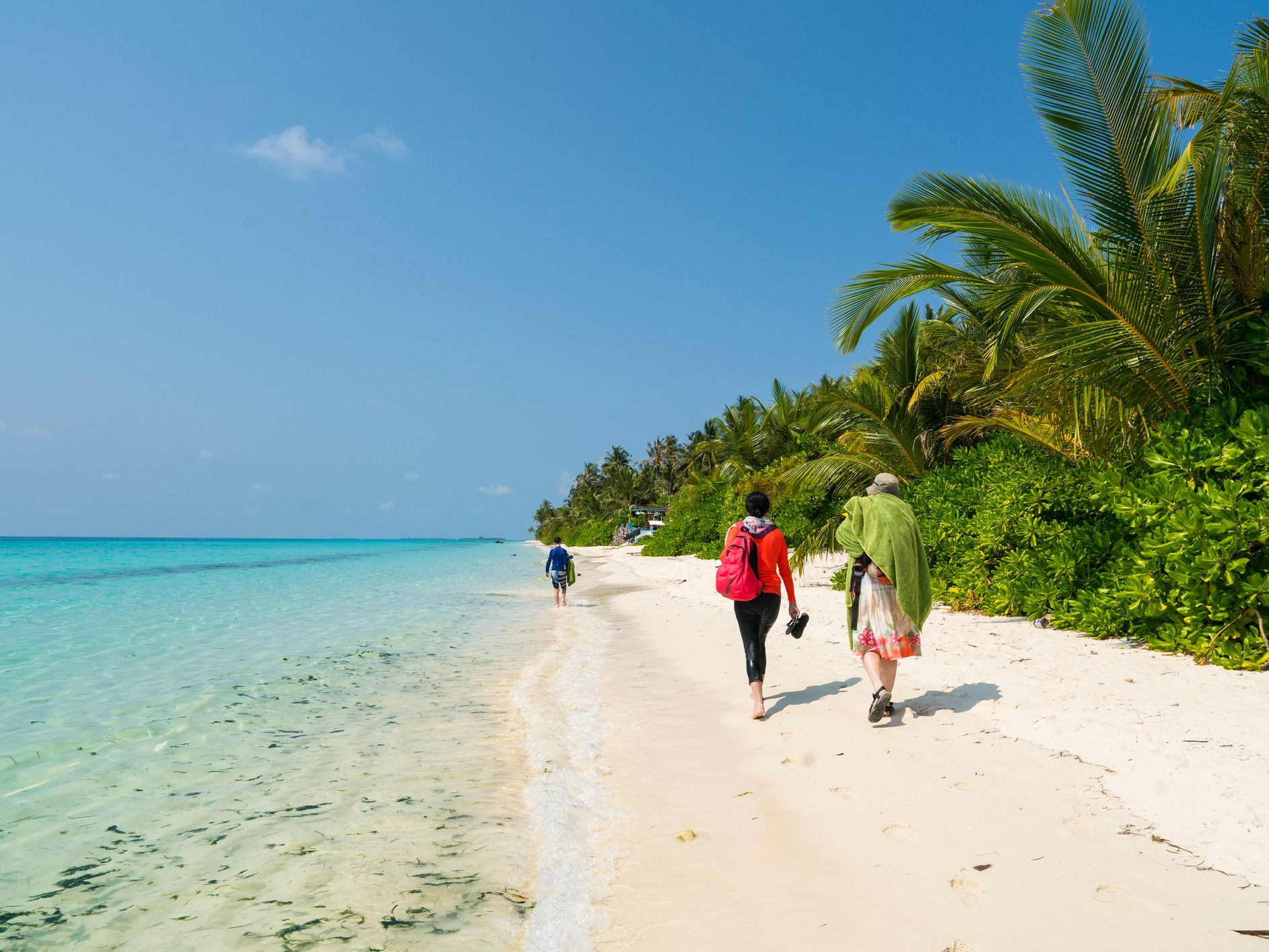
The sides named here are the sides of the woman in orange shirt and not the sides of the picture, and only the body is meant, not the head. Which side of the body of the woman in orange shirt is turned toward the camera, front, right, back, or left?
back

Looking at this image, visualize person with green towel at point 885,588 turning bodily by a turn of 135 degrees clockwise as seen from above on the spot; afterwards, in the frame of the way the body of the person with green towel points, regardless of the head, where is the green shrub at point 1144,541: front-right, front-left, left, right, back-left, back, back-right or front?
left

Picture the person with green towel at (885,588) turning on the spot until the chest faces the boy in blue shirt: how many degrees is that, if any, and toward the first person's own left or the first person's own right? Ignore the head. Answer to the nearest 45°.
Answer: approximately 45° to the first person's own left

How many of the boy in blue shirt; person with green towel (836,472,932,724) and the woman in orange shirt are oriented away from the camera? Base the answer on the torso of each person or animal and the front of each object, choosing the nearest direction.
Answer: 3

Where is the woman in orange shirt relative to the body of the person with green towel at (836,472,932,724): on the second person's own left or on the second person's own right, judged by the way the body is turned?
on the second person's own left

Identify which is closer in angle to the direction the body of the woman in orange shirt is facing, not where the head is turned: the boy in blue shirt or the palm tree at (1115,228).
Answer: the boy in blue shirt

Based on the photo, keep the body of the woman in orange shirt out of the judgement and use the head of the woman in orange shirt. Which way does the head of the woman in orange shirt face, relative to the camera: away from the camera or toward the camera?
away from the camera

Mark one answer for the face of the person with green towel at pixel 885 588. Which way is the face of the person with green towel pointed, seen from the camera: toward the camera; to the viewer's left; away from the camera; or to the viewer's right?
away from the camera

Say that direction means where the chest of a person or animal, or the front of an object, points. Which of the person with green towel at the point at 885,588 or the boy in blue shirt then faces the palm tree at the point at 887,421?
the person with green towel

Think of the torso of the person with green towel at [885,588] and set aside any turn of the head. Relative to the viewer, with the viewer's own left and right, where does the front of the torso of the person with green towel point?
facing away from the viewer

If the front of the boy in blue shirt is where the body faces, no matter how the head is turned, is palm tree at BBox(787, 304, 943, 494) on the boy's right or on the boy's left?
on the boy's right

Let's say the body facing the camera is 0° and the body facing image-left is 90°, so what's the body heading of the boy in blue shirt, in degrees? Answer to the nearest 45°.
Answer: approximately 180°
